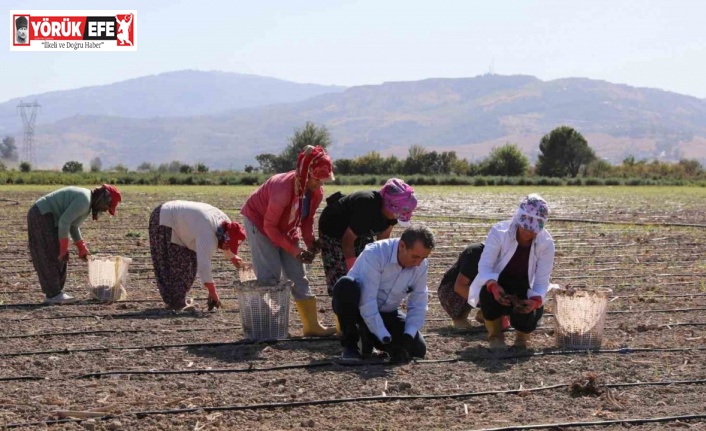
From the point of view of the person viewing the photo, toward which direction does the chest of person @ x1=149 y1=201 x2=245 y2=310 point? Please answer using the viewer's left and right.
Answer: facing to the right of the viewer

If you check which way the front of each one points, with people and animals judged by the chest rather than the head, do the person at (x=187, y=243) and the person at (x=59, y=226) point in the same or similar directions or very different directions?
same or similar directions

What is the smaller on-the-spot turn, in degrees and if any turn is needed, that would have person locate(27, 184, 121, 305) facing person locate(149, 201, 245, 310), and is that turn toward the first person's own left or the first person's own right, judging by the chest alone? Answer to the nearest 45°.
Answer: approximately 45° to the first person's own right

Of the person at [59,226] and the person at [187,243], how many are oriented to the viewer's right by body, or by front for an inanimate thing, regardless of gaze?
2

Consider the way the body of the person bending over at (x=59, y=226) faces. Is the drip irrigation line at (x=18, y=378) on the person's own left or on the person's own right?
on the person's own right

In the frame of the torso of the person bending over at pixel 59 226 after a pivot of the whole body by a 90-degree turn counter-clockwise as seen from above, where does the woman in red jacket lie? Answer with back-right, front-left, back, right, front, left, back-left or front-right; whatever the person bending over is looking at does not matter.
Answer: back-right

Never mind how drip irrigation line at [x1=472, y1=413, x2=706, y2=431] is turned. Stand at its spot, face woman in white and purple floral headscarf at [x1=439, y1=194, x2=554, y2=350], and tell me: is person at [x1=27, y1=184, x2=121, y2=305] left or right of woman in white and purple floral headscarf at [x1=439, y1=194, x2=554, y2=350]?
left

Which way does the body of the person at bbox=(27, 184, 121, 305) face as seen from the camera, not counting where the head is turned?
to the viewer's right

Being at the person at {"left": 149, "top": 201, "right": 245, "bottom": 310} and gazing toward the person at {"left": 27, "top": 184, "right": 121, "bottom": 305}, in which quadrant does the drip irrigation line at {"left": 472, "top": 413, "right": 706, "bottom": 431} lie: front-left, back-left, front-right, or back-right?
back-left

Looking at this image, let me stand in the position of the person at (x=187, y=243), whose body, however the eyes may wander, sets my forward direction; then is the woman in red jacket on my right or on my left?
on my right

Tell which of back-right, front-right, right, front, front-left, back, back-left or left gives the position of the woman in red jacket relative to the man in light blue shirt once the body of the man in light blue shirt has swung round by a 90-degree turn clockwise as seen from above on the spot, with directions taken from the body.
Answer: right

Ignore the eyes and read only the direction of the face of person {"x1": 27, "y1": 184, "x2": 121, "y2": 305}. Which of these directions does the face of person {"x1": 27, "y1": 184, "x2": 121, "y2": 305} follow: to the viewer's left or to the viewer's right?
to the viewer's right

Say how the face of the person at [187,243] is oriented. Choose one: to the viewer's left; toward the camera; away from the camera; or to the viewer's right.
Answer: to the viewer's right

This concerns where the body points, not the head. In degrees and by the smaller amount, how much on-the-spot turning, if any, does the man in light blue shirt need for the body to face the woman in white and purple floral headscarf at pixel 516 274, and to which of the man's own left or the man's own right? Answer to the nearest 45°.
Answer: approximately 90° to the man's own left

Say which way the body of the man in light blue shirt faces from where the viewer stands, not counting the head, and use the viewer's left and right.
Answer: facing the viewer and to the right of the viewer
